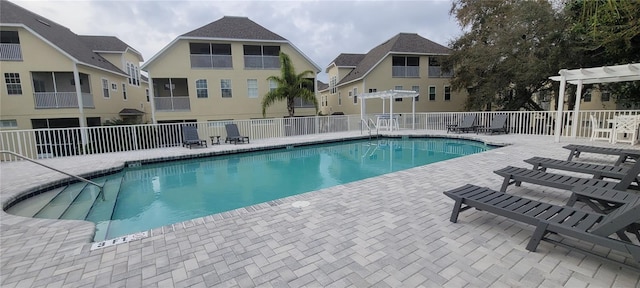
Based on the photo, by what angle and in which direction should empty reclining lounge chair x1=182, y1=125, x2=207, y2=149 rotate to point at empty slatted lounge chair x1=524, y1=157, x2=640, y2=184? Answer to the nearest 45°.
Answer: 0° — it already faces it

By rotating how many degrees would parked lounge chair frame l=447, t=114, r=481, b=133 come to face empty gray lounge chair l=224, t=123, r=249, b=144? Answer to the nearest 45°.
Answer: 0° — it already faces it

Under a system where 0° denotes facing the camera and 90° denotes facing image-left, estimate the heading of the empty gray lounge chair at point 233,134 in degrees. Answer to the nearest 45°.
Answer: approximately 315°

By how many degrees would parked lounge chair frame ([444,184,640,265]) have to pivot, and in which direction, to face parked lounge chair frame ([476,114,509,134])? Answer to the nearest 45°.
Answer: approximately 45° to its right

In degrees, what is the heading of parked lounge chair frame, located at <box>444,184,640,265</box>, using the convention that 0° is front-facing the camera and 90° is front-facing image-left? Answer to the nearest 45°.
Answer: approximately 135°

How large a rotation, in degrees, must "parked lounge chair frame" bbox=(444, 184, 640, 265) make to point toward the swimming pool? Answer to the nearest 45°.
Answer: approximately 45° to its left

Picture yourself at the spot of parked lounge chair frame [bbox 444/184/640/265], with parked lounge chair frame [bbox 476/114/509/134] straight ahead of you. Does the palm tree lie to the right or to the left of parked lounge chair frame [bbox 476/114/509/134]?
left

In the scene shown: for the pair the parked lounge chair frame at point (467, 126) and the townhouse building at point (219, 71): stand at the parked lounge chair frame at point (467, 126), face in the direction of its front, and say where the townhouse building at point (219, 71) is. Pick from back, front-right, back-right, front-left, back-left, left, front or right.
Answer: front-right

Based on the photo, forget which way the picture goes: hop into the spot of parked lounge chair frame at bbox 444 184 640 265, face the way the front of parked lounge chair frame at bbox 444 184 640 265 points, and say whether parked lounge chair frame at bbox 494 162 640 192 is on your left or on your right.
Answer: on your right

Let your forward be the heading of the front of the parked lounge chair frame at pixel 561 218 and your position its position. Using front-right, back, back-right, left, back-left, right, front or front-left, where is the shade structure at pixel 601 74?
front-right

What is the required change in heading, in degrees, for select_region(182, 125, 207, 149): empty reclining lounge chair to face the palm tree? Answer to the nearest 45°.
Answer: approximately 90° to its left

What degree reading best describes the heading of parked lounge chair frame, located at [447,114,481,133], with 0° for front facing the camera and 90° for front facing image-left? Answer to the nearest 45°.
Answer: approximately 45°

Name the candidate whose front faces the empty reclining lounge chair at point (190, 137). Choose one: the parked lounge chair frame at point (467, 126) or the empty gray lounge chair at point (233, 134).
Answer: the parked lounge chair frame at point (467, 126)

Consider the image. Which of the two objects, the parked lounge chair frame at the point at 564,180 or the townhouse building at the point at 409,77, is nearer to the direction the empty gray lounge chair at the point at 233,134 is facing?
the parked lounge chair frame
